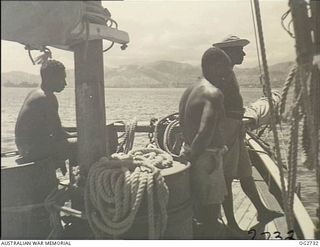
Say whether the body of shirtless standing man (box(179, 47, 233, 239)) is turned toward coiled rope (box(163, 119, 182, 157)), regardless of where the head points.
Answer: no

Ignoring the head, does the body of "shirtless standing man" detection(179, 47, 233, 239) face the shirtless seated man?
no
